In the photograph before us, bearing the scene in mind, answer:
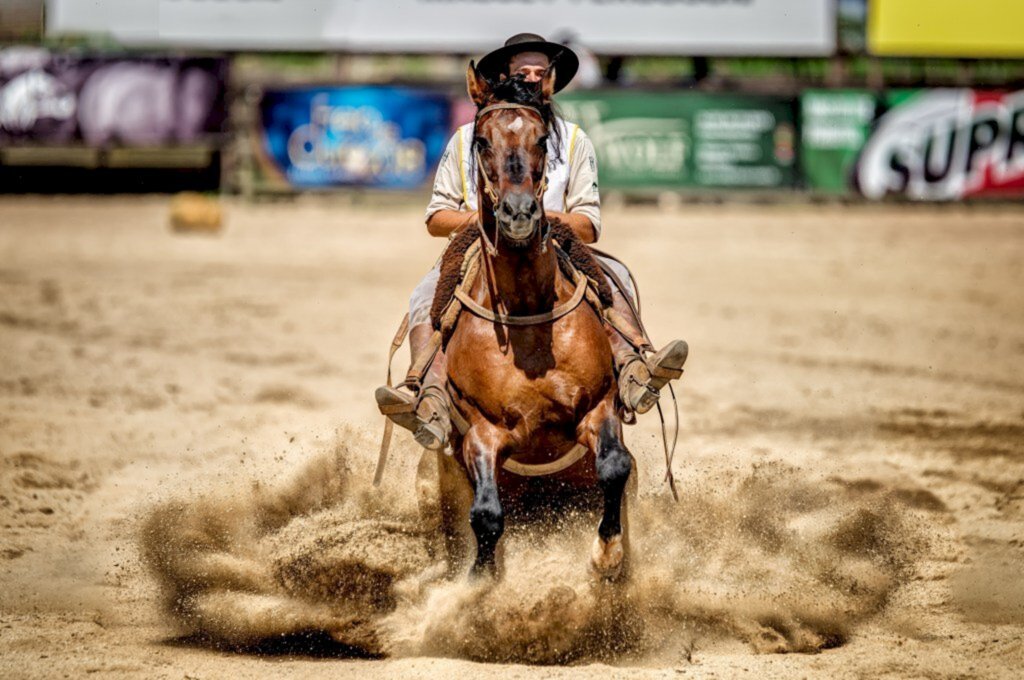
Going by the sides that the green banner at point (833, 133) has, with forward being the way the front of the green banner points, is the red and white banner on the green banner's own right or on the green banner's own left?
on the green banner's own left

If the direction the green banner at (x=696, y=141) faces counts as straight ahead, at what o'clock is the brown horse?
The brown horse is roughly at 12 o'clock from the green banner.

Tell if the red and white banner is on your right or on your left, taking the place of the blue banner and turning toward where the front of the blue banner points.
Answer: on your left

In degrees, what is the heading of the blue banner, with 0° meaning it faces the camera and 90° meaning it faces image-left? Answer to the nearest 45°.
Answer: approximately 0°

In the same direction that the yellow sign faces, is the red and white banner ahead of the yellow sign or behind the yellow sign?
ahead

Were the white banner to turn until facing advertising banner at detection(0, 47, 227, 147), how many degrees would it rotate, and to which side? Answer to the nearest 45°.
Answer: approximately 45° to its right

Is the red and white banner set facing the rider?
yes

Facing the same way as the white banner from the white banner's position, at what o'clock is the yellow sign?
The yellow sign is roughly at 9 o'clock from the white banner.
